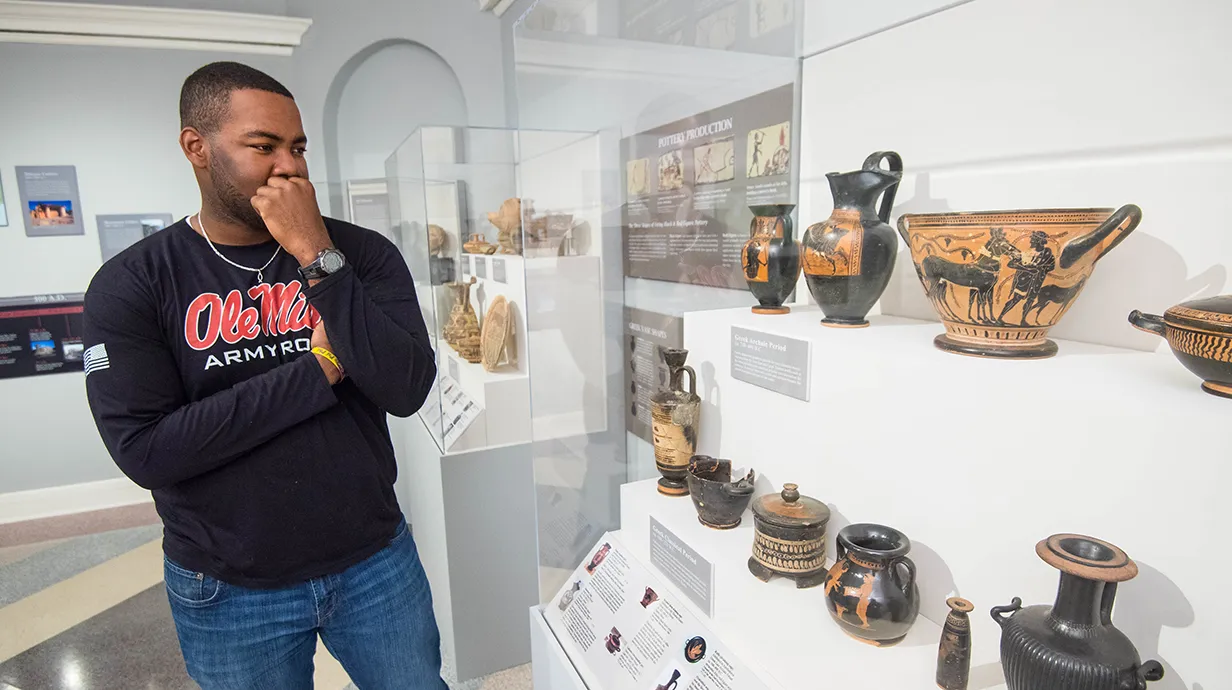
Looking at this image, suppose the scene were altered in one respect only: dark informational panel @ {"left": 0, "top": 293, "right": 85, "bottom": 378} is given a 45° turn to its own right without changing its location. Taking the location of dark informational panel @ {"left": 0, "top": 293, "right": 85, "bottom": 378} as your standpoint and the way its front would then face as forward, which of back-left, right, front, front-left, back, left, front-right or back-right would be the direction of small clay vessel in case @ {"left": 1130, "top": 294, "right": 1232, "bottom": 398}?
front-left

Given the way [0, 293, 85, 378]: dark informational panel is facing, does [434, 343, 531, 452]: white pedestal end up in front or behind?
in front

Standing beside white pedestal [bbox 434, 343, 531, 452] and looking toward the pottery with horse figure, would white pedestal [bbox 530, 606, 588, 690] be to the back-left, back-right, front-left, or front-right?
front-right

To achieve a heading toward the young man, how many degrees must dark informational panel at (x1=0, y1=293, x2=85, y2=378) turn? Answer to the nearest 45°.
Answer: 0° — it already faces them

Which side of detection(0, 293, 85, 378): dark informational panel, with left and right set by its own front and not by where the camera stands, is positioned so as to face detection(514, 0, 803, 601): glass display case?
front

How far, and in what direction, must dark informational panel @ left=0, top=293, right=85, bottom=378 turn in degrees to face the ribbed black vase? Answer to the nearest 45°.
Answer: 0° — it already faces it

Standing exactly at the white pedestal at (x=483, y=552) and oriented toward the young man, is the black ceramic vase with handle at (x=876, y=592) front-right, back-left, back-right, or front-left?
front-left

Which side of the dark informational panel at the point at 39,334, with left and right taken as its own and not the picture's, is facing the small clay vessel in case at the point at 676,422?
front

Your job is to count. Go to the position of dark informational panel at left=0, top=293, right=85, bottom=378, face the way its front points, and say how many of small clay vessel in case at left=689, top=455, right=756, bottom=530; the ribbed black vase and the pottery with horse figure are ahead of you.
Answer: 3

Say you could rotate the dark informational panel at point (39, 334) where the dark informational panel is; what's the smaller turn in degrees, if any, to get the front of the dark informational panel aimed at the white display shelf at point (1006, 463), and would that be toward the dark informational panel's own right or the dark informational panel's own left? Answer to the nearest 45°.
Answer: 0° — it already faces it

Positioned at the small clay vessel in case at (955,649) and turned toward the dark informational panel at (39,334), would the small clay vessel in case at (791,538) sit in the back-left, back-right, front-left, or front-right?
front-right

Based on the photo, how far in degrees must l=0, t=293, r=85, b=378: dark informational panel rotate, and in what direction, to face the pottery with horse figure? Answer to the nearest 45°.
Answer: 0° — it already faces it

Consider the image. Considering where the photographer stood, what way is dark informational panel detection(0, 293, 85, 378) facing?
facing the viewer

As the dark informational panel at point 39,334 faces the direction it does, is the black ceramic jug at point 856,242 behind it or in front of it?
in front

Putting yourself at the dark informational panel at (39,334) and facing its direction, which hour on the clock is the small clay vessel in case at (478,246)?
The small clay vessel in case is roughly at 11 o'clock from the dark informational panel.

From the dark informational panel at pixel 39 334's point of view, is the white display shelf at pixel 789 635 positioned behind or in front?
in front
